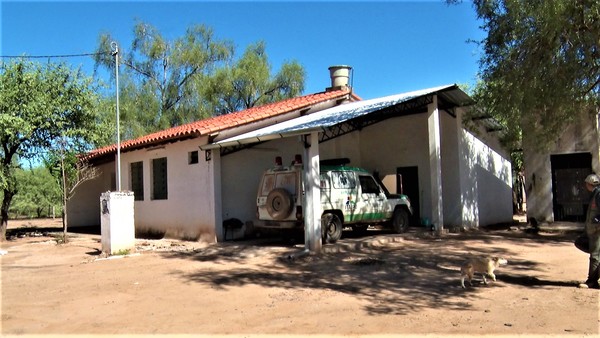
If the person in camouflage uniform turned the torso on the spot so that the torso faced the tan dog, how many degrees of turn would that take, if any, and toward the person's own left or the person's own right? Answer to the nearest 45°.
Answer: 0° — they already face it

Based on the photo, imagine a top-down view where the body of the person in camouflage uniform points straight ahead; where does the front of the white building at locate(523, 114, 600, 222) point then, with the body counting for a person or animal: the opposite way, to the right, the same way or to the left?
to the left

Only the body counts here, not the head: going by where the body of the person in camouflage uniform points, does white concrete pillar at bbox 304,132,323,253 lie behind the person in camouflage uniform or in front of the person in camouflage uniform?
in front

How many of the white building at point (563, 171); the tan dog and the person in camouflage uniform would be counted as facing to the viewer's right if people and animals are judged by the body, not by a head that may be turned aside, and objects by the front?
1

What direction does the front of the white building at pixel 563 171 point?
toward the camera

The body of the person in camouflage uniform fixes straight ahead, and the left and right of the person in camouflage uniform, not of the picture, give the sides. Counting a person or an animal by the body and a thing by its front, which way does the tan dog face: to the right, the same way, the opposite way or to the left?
the opposite way

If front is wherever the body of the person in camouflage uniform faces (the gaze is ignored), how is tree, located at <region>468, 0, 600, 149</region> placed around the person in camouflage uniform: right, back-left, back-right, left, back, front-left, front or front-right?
right

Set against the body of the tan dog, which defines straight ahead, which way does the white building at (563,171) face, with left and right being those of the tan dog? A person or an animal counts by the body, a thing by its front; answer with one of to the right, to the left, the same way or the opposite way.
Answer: to the right

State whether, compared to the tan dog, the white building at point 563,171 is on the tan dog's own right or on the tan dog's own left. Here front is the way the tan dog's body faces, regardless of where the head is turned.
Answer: on the tan dog's own left

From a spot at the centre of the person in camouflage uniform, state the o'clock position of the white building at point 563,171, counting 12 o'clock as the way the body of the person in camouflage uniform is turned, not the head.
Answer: The white building is roughly at 3 o'clock from the person in camouflage uniform.

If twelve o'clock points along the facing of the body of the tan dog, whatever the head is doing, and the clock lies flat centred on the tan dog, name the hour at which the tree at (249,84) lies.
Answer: The tree is roughly at 8 o'clock from the tan dog.

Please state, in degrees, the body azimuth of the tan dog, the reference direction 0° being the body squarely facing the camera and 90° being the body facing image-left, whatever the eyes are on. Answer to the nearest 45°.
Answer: approximately 270°

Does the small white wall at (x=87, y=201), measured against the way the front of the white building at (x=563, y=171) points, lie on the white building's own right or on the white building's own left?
on the white building's own right

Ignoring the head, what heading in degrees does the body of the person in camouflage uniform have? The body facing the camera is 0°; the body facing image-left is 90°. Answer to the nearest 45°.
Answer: approximately 90°
